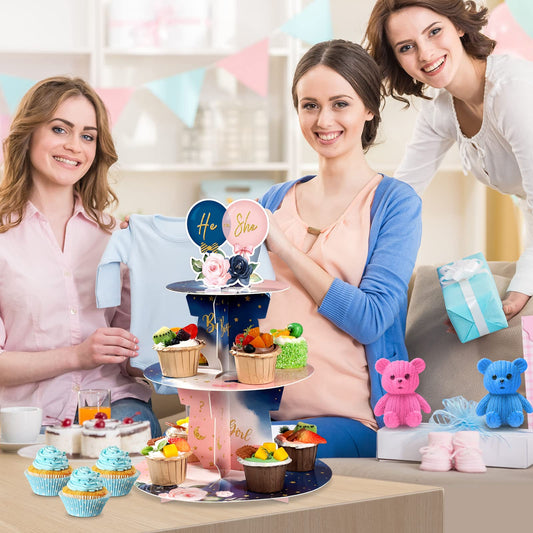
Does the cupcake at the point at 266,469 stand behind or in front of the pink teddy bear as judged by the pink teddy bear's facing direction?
in front

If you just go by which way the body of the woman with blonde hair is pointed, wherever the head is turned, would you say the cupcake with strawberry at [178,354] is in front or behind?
in front

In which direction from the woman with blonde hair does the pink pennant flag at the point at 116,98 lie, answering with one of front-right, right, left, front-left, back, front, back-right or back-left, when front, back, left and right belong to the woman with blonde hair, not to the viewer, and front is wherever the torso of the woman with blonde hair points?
back-left

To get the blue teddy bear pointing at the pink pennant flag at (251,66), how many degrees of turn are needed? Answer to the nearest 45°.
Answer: approximately 135° to its right

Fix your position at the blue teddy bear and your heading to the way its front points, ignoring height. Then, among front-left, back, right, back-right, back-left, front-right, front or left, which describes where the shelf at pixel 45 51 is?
back-right

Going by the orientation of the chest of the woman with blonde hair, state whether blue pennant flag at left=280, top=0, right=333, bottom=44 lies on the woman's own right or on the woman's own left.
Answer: on the woman's own left

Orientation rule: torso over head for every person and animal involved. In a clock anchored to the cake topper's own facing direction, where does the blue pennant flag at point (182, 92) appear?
The blue pennant flag is roughly at 6 o'clock from the cake topper.

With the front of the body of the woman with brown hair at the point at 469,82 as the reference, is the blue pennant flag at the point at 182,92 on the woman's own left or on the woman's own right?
on the woman's own right
